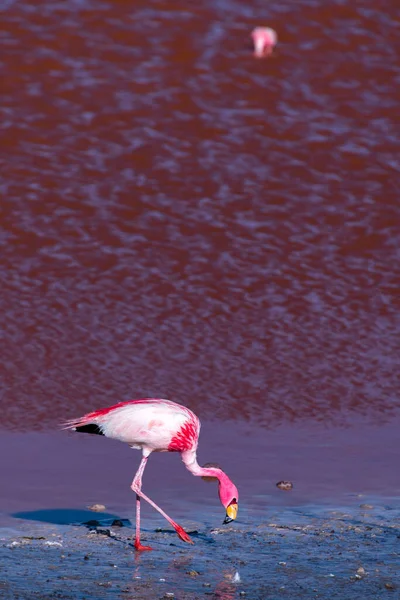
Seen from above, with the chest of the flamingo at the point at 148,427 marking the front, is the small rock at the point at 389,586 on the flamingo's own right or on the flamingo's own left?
on the flamingo's own right

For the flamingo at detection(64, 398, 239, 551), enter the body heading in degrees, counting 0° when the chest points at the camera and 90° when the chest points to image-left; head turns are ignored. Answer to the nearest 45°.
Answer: approximately 270°

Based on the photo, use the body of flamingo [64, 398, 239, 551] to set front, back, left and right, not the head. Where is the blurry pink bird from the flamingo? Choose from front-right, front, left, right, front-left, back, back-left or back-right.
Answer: left
